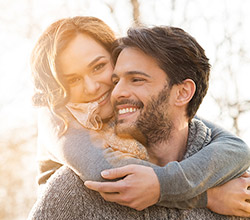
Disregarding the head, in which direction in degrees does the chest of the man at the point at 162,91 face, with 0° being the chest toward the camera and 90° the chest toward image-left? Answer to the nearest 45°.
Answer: approximately 45°
